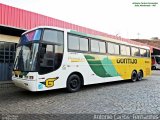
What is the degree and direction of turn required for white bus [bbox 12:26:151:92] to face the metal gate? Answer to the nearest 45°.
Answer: approximately 90° to its right

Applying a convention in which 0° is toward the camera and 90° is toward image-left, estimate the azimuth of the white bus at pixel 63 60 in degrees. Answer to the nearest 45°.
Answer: approximately 45°

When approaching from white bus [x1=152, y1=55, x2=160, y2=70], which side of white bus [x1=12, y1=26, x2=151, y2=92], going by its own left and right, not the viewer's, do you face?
back
